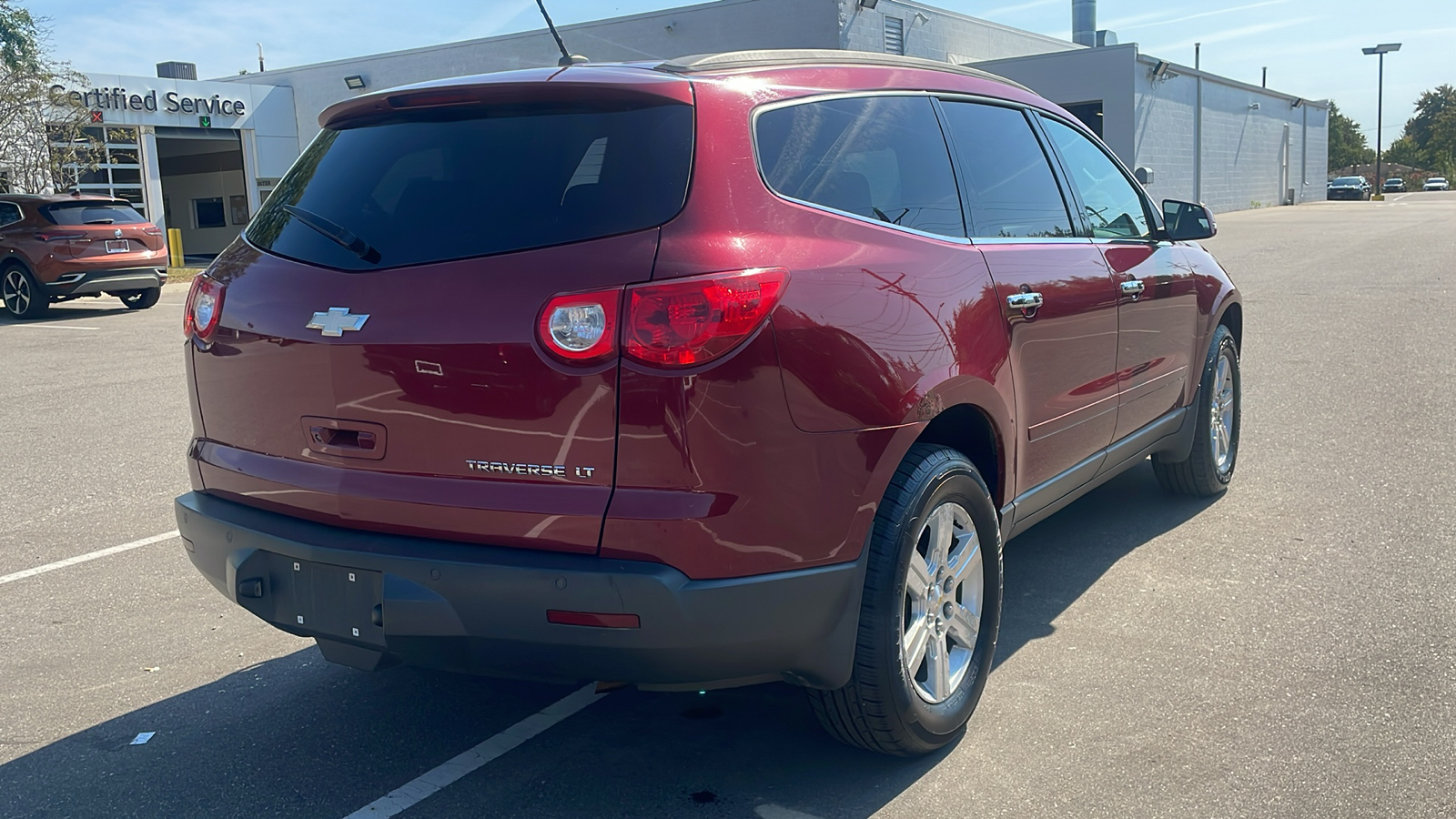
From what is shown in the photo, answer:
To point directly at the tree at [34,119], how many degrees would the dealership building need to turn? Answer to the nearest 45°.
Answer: approximately 45° to its right

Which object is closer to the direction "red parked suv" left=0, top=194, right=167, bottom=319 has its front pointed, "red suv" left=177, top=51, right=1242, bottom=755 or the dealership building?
the dealership building

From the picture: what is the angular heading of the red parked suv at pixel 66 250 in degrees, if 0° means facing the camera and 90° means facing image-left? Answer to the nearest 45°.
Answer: approximately 135°

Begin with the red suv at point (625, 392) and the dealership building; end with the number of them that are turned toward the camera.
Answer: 1

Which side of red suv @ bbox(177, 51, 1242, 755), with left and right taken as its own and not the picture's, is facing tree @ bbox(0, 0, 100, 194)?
left

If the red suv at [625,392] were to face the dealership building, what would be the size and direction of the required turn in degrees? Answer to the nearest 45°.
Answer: approximately 45° to its left

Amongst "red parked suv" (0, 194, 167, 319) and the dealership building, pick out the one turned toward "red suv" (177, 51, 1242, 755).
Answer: the dealership building

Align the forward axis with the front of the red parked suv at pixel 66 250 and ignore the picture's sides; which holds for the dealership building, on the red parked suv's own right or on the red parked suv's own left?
on the red parked suv's own right

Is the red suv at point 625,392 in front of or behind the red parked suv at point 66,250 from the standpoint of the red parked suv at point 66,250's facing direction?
behind
